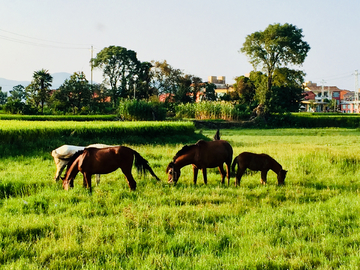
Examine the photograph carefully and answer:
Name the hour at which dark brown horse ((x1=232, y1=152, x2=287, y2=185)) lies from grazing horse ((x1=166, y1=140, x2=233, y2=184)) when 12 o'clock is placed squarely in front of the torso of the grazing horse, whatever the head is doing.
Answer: The dark brown horse is roughly at 6 o'clock from the grazing horse.

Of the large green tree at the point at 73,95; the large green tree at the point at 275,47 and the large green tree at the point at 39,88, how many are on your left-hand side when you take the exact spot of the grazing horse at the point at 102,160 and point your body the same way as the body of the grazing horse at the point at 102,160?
0

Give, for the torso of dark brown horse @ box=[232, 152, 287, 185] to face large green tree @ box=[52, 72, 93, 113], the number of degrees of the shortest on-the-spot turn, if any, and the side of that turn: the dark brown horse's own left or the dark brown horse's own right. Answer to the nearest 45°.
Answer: approximately 135° to the dark brown horse's own left

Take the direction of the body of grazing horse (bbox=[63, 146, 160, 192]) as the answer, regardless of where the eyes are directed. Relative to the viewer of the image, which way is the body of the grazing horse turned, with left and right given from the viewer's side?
facing to the left of the viewer

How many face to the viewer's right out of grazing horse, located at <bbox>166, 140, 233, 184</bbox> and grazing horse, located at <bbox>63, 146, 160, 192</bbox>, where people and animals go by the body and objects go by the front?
0

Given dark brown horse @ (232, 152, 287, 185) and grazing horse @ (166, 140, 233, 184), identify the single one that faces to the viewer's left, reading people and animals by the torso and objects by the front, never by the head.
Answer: the grazing horse

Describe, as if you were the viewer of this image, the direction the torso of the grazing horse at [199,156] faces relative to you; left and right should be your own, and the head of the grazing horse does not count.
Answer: facing to the left of the viewer

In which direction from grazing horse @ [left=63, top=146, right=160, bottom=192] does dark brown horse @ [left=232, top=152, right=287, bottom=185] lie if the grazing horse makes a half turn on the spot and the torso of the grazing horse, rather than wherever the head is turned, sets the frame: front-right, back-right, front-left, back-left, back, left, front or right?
front

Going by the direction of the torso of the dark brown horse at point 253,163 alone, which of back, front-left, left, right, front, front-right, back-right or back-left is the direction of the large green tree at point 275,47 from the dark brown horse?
left

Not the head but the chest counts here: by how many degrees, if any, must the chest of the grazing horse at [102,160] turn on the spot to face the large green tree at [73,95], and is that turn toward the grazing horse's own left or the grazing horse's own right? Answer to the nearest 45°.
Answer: approximately 90° to the grazing horse's own right

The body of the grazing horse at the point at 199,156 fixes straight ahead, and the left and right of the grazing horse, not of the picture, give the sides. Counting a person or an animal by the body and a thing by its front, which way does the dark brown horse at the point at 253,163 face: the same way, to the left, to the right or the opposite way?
the opposite way

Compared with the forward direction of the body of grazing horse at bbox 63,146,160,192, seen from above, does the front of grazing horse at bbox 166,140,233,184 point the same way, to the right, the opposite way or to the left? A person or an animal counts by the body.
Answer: the same way

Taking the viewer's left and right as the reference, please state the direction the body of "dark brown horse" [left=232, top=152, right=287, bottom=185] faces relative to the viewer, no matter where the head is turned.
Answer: facing to the right of the viewer
